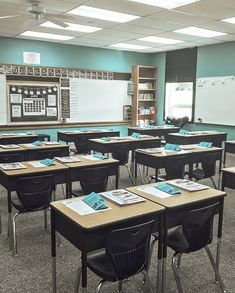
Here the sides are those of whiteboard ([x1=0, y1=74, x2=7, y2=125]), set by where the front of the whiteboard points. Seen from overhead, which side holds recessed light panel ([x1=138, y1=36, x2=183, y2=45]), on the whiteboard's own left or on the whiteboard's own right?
on the whiteboard's own left

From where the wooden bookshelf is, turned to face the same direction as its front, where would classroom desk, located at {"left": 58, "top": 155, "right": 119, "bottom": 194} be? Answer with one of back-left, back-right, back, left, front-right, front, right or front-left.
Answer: front-right

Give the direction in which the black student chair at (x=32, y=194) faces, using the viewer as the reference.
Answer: facing away from the viewer and to the left of the viewer

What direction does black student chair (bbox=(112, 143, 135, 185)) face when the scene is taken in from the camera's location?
facing away from the viewer and to the left of the viewer

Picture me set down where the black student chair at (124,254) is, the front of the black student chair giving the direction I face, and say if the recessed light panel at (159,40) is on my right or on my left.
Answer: on my right

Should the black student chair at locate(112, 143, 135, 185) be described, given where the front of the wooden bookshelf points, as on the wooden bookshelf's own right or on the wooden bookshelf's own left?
on the wooden bookshelf's own right

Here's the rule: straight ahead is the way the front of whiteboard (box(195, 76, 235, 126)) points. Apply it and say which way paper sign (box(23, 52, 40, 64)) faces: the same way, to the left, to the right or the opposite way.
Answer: to the left

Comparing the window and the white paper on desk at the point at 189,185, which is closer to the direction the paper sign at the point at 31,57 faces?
the white paper on desk
